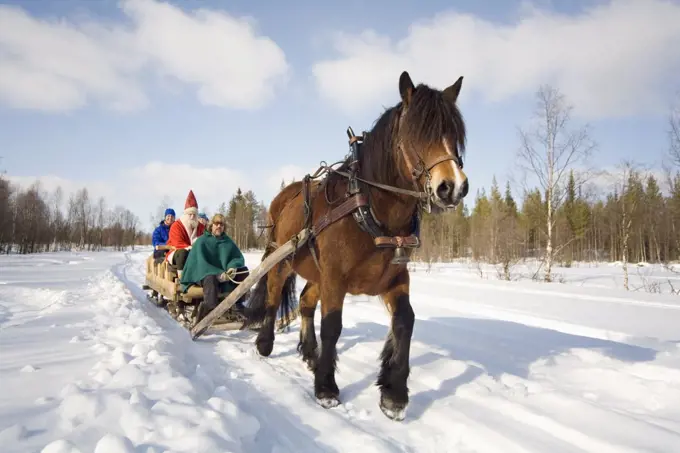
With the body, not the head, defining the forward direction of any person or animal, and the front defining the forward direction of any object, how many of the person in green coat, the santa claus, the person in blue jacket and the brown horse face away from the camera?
0

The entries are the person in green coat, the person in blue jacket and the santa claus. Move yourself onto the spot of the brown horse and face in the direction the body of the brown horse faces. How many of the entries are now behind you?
3

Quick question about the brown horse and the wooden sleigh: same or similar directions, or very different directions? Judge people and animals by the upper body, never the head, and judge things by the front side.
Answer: same or similar directions

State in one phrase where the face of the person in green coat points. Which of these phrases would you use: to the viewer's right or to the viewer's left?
to the viewer's right

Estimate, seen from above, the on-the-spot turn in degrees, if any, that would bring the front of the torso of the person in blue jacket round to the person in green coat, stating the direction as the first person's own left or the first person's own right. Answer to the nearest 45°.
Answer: approximately 45° to the first person's own right

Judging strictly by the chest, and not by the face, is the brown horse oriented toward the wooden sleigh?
no

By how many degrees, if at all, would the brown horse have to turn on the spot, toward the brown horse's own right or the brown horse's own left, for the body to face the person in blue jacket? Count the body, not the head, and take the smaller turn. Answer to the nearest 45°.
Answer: approximately 180°

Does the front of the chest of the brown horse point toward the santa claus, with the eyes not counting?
no

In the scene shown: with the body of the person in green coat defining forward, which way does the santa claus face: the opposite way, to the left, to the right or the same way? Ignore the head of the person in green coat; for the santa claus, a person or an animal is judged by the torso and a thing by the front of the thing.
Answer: the same way

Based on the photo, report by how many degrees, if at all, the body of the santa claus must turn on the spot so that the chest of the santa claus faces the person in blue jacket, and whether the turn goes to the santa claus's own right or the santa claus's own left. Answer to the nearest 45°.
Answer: approximately 135° to the santa claus's own left

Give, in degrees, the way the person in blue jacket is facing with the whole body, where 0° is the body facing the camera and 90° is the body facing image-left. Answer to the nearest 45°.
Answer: approximately 315°

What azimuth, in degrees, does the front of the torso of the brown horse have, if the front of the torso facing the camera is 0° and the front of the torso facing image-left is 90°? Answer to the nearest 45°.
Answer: approximately 315°
